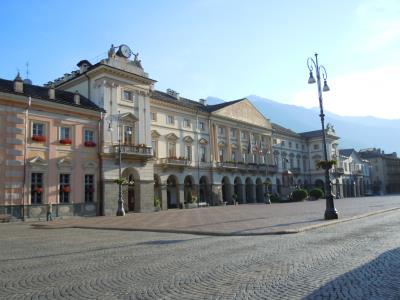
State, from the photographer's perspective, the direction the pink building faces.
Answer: facing the viewer and to the right of the viewer
